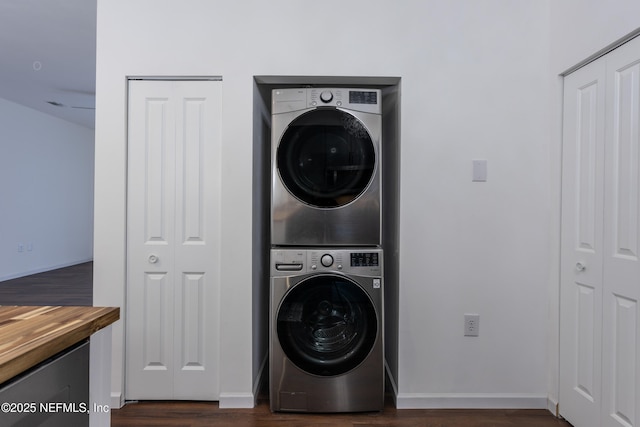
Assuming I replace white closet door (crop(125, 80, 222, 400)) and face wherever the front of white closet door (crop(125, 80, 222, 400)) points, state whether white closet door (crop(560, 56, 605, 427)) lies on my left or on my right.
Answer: on my left

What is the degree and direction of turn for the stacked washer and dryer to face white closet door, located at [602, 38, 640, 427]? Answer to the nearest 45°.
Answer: approximately 90° to its left

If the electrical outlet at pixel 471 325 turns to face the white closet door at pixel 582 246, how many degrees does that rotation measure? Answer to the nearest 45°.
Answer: approximately 90° to its left

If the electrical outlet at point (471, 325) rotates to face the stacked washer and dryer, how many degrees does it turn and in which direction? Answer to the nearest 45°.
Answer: approximately 45° to its right

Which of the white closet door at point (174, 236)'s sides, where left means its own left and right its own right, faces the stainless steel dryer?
left

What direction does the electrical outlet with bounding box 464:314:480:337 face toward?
toward the camera

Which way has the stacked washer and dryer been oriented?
toward the camera

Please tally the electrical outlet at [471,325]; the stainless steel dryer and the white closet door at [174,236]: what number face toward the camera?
3

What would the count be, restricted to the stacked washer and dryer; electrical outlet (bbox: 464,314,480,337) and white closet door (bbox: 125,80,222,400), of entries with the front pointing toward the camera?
3

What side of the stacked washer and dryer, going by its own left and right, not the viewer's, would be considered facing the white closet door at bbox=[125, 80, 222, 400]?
right

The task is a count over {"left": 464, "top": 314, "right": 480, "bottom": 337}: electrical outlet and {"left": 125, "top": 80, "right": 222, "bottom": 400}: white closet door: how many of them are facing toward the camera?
2

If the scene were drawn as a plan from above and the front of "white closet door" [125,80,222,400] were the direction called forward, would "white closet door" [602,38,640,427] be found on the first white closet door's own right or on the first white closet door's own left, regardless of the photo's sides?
on the first white closet door's own left

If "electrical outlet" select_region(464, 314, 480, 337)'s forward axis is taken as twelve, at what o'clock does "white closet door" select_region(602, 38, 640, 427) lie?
The white closet door is roughly at 10 o'clock from the electrical outlet.

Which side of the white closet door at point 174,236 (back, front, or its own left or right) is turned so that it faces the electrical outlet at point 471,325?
left

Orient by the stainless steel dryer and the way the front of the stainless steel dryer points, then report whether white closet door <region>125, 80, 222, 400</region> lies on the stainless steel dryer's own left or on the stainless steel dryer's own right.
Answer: on the stainless steel dryer's own right
